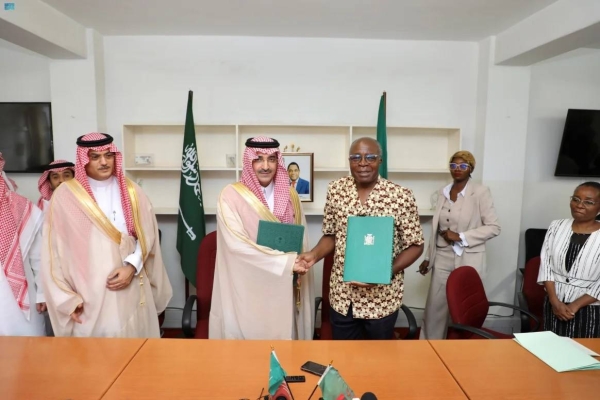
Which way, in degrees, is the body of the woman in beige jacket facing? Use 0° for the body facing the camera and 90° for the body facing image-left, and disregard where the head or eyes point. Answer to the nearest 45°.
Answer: approximately 45°

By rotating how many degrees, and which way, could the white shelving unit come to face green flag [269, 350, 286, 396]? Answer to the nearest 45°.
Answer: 0° — it already faces it

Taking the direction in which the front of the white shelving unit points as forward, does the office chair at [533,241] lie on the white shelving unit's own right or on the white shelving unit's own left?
on the white shelving unit's own left

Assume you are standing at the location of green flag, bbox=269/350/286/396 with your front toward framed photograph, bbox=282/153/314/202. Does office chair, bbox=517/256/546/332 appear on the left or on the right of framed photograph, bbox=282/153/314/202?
right

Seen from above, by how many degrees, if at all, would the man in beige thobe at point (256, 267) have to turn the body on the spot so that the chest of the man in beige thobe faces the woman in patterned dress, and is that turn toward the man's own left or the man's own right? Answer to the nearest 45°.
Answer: approximately 45° to the man's own left

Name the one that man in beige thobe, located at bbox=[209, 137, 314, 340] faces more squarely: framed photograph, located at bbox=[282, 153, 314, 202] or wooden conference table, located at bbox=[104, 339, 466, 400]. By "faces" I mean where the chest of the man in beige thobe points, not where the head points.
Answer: the wooden conference table

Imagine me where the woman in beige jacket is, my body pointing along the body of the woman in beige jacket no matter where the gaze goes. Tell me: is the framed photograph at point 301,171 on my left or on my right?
on my right

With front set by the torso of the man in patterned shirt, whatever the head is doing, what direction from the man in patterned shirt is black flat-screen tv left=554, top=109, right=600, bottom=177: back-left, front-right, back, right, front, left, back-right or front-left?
back-left

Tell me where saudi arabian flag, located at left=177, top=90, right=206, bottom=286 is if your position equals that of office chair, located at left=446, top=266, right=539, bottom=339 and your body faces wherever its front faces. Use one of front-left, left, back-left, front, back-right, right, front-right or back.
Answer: back-right

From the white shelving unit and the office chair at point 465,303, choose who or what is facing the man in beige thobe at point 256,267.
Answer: the white shelving unit

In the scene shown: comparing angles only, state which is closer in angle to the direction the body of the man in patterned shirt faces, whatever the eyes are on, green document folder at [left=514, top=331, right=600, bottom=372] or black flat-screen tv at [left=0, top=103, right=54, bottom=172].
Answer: the green document folder
